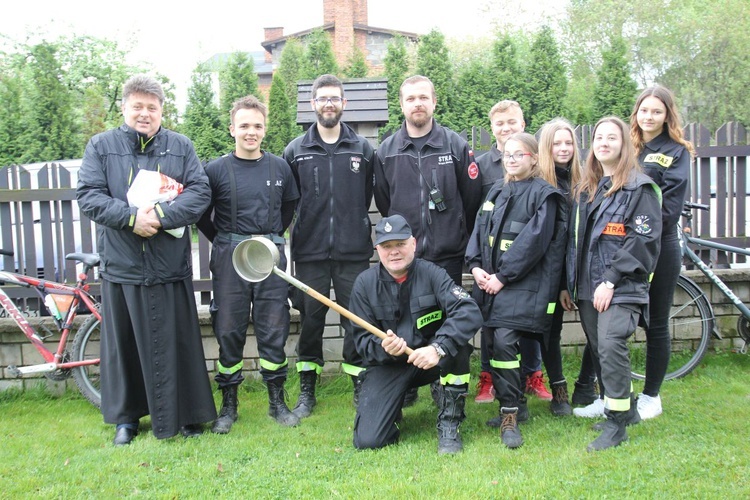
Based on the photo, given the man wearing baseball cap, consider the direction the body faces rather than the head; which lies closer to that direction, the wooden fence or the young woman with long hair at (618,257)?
the young woman with long hair

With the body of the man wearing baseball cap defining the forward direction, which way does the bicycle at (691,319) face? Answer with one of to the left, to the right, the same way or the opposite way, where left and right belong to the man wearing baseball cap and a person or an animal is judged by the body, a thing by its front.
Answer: to the right

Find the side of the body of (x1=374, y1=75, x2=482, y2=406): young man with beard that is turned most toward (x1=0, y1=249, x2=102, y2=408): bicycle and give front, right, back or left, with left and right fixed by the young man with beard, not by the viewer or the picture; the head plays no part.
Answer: right

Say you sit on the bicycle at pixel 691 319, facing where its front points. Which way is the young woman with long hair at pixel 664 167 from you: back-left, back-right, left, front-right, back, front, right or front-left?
left

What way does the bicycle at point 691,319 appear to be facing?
to the viewer's left

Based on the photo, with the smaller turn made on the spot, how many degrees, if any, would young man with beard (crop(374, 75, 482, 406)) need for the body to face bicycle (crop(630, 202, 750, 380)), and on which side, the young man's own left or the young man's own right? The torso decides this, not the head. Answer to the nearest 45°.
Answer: approximately 135° to the young man's own left

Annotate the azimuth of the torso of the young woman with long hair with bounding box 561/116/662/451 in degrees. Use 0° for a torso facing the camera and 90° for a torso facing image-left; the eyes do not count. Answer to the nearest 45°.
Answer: approximately 45°

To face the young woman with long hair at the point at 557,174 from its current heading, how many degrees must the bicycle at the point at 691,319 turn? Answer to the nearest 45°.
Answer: approximately 45° to its left

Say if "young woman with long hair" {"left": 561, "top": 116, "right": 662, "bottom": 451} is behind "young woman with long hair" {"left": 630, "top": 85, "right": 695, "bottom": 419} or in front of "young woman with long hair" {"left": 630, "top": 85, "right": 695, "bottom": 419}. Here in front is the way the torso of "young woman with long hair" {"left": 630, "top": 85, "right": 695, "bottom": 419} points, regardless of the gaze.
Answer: in front

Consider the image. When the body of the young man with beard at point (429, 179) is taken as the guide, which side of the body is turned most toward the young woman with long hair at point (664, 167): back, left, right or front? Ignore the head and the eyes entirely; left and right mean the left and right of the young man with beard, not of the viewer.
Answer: left

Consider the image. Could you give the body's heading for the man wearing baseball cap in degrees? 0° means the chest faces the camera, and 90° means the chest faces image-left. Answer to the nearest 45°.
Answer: approximately 0°
